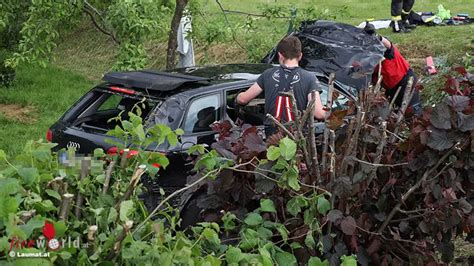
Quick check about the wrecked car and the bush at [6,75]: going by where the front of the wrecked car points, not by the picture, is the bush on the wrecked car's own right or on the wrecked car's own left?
on the wrecked car's own left

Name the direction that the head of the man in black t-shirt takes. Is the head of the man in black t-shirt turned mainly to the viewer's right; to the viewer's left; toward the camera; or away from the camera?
away from the camera

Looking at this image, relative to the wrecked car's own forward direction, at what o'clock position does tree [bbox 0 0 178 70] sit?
The tree is roughly at 10 o'clock from the wrecked car.

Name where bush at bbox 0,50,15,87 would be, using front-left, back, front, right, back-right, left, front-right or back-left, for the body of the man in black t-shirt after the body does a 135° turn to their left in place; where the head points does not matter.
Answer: right

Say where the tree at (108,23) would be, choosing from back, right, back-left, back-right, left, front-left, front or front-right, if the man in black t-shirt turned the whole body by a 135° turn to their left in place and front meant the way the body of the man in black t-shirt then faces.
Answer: right

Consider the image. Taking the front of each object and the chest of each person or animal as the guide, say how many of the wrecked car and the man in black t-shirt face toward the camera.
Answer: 0

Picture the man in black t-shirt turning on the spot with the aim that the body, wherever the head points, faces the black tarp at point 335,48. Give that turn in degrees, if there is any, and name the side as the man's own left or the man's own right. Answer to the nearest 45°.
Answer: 0° — they already face it

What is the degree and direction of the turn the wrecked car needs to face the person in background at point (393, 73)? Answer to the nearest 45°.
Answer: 0° — it already faces them

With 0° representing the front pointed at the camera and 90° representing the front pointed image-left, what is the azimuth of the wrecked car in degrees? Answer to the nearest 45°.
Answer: approximately 225°

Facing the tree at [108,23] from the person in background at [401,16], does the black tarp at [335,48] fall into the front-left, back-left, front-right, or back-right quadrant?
front-left

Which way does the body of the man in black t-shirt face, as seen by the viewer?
away from the camera
